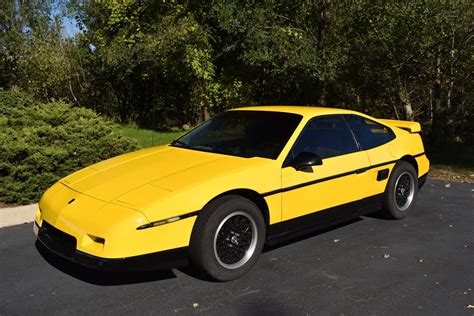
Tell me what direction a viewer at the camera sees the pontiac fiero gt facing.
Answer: facing the viewer and to the left of the viewer

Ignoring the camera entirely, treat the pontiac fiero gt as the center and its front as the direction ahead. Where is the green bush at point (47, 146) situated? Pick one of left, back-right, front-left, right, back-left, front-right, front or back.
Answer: right

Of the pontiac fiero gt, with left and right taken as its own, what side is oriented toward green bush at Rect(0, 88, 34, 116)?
right
